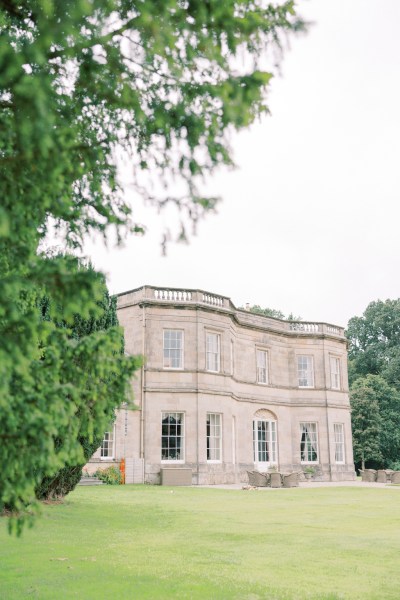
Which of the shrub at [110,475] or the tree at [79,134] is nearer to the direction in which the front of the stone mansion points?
the tree

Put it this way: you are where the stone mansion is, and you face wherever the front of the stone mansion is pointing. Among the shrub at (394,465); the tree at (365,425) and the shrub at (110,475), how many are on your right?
1

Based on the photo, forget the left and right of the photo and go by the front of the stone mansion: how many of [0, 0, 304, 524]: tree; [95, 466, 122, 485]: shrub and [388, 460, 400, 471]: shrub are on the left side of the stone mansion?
1

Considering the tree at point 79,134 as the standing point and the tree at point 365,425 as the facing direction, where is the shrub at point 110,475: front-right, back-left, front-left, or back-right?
front-left

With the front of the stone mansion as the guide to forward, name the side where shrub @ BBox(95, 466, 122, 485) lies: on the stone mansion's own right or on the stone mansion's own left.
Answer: on the stone mansion's own right

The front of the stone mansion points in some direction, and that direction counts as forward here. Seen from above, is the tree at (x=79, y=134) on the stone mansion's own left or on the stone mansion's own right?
on the stone mansion's own right

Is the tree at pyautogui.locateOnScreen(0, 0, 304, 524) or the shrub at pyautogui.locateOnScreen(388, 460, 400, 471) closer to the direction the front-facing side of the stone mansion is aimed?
the tree

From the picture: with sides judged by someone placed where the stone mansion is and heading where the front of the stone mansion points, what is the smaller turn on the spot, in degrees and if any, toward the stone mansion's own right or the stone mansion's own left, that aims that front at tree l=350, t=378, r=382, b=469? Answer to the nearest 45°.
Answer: approximately 90° to the stone mansion's own left

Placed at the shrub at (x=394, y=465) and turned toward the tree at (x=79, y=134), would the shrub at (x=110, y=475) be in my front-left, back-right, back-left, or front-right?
front-right

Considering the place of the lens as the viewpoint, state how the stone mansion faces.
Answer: facing the viewer and to the right of the viewer

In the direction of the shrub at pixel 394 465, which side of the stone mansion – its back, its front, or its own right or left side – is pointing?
left
